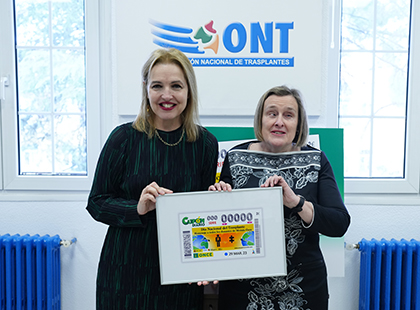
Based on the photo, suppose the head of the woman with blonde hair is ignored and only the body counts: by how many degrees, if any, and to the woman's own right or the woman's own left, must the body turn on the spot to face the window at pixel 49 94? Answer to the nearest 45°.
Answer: approximately 135° to the woman's own right

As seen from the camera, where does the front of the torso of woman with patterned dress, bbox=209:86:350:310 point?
toward the camera

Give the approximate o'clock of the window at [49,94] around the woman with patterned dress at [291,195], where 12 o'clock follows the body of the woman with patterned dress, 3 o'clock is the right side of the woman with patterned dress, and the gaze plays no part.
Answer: The window is roughly at 4 o'clock from the woman with patterned dress.

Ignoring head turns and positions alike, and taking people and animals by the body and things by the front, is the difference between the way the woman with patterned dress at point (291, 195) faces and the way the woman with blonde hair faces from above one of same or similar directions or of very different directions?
same or similar directions

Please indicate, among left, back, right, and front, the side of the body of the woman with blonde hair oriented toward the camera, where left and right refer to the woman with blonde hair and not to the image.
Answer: front

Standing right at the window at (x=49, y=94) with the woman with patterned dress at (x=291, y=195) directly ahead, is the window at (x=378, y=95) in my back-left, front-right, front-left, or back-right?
front-left

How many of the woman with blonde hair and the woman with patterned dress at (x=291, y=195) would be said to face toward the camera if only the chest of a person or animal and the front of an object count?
2

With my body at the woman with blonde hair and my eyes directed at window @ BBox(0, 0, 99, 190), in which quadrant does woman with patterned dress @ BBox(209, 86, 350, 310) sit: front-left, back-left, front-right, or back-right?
back-right

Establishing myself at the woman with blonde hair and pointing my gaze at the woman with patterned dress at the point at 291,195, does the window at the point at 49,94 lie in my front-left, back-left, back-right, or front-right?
back-left
